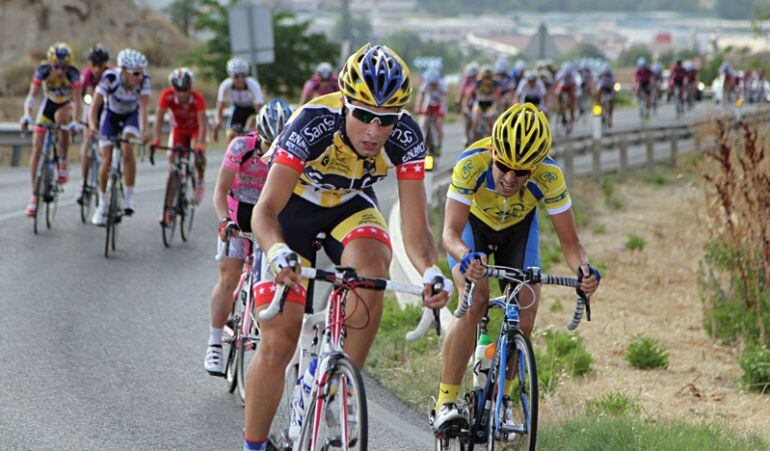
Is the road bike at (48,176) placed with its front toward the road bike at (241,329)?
yes

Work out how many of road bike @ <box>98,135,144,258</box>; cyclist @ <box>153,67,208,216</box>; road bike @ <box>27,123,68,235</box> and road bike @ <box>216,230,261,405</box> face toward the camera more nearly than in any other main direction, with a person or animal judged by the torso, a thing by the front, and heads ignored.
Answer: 4

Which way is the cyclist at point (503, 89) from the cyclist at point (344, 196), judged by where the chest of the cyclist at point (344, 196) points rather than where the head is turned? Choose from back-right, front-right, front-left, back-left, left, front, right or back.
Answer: back-left

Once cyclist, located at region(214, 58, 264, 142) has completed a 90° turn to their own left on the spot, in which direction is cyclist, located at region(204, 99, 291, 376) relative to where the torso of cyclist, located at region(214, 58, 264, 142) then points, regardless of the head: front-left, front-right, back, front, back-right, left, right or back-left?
right

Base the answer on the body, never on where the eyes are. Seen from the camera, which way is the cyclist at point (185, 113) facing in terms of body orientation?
toward the camera

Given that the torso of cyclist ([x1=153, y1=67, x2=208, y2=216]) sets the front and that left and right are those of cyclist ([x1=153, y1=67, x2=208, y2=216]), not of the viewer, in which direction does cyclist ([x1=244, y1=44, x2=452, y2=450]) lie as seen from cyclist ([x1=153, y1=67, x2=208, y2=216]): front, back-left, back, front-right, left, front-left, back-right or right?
front

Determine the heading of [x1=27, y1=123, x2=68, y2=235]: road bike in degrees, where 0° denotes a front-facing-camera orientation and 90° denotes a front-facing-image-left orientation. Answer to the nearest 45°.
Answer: approximately 0°

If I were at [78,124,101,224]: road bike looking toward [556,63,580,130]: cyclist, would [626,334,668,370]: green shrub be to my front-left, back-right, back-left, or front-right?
back-right

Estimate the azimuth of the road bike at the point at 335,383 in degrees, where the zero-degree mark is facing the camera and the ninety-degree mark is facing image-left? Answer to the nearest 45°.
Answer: approximately 315°

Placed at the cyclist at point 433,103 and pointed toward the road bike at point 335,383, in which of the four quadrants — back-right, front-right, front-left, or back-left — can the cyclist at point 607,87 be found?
back-left

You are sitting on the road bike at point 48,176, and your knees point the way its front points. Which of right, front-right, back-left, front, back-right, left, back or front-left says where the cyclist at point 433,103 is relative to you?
back-left

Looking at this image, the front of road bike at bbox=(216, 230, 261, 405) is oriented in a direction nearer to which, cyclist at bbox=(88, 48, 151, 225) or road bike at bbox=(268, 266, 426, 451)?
the road bike

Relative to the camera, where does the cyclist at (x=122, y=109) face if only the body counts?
toward the camera

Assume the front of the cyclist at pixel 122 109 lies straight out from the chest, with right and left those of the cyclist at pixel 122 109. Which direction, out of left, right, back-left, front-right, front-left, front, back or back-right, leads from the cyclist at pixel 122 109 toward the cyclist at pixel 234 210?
front

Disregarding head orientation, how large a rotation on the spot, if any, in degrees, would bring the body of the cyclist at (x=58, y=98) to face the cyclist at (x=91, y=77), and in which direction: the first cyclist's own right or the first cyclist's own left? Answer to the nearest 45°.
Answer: approximately 135° to the first cyclist's own left

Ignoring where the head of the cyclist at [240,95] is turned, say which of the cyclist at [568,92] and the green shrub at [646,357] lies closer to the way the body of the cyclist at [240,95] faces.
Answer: the green shrub

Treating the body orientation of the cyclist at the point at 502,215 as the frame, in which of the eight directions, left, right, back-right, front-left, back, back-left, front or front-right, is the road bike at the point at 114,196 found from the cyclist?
back-right

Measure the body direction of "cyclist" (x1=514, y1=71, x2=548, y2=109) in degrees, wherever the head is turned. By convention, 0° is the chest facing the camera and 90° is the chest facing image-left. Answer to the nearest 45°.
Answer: approximately 0°

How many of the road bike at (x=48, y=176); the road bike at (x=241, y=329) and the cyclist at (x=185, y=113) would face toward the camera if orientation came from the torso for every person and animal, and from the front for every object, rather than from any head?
3

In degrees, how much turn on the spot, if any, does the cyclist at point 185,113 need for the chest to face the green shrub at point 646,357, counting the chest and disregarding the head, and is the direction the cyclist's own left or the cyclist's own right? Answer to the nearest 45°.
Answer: approximately 45° to the cyclist's own left
